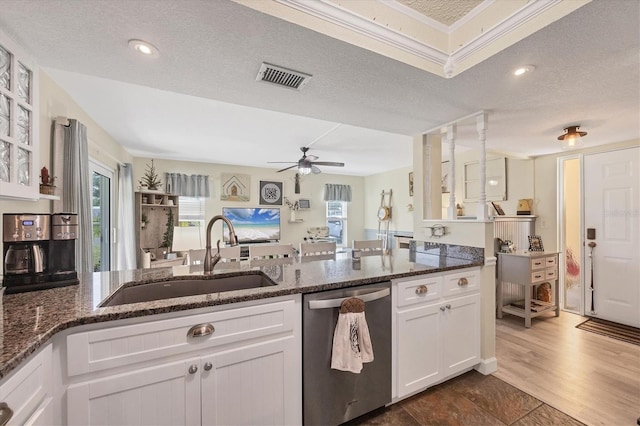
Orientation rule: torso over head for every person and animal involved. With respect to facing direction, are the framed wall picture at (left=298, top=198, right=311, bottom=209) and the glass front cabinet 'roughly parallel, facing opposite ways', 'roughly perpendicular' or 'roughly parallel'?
roughly perpendicular

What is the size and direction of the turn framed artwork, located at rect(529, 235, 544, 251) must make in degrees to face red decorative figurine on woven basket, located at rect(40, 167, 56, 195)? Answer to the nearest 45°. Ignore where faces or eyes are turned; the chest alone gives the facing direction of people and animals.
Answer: approximately 45° to its right

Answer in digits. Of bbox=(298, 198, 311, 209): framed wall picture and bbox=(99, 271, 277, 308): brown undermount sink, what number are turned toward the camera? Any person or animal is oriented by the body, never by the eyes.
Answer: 2

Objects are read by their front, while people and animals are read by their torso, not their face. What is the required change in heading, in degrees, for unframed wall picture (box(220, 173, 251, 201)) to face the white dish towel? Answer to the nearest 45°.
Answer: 0° — it already faces it

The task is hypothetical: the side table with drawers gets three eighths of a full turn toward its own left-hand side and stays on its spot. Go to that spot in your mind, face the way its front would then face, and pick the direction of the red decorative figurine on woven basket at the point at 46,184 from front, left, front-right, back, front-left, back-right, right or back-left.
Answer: back-left

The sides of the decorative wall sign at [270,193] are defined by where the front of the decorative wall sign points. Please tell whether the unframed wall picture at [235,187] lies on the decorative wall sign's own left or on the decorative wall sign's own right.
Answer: on the decorative wall sign's own right

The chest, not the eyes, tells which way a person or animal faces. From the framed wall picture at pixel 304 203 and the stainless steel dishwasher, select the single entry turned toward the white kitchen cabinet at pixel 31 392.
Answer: the framed wall picture

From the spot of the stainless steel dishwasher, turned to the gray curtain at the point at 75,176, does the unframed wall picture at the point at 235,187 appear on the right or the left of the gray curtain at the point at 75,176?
right

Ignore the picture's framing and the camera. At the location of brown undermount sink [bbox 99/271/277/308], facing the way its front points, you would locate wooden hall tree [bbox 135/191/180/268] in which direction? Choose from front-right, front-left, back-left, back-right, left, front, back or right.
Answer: back

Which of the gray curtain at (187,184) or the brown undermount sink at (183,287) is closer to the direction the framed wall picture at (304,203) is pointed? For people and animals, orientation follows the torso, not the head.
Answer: the brown undermount sink
